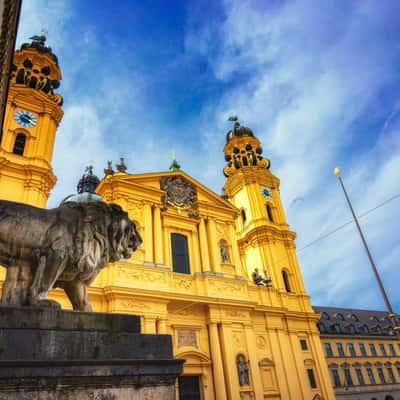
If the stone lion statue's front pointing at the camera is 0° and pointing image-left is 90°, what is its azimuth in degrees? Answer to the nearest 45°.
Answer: approximately 270°
